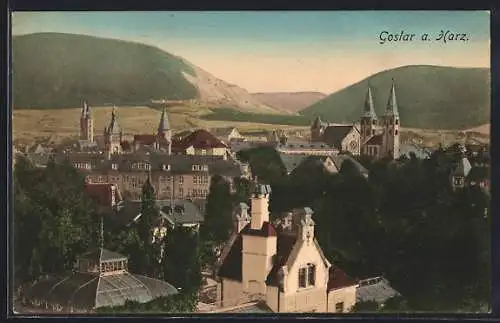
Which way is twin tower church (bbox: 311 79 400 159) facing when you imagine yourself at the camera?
facing the viewer and to the right of the viewer

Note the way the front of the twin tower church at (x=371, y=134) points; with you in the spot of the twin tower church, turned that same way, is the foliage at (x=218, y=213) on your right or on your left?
on your right

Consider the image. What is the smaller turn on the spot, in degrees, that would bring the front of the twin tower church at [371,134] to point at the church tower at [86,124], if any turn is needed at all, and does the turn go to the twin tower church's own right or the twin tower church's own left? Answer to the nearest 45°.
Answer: approximately 135° to the twin tower church's own right

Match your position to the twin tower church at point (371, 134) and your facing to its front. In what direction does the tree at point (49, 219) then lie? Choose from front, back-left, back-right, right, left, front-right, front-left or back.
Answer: back-right

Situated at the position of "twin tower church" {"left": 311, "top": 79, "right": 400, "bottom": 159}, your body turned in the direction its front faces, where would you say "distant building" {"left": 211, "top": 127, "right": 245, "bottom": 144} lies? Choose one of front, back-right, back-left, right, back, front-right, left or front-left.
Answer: back-right
